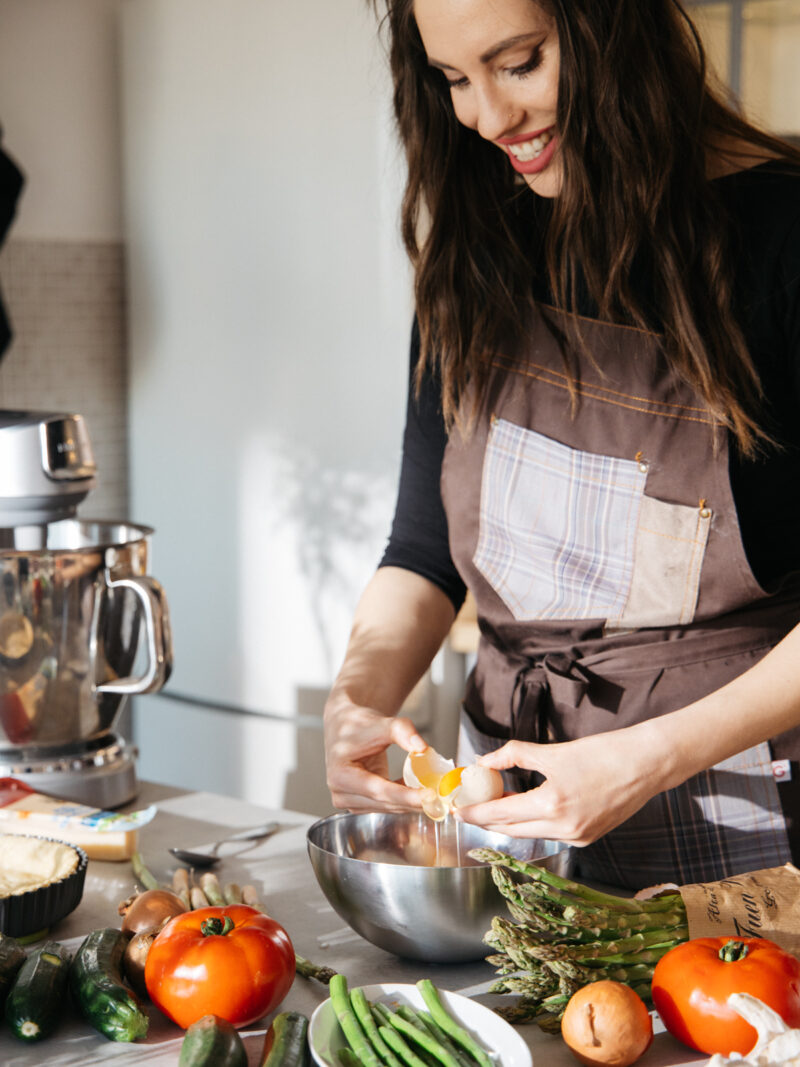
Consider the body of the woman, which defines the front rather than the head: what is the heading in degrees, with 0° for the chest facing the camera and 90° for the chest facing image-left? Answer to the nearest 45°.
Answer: approximately 45°

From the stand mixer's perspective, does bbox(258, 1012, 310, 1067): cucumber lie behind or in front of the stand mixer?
in front

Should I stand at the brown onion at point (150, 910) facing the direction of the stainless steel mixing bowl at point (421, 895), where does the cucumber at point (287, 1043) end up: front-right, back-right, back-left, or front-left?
front-right

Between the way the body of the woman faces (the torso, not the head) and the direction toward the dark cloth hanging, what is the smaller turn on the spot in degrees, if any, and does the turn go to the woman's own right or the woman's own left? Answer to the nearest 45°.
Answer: approximately 90° to the woman's own right

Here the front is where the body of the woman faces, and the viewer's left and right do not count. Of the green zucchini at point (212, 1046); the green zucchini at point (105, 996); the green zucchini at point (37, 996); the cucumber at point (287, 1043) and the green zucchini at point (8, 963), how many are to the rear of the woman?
0

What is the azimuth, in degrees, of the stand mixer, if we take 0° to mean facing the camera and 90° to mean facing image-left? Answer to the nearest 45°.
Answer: approximately 315°

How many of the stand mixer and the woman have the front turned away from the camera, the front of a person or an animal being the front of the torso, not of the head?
0

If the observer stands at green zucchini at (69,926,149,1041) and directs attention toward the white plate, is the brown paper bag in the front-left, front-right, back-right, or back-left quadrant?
front-left

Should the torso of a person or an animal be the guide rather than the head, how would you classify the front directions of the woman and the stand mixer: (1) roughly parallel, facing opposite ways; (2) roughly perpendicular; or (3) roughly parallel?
roughly perpendicular

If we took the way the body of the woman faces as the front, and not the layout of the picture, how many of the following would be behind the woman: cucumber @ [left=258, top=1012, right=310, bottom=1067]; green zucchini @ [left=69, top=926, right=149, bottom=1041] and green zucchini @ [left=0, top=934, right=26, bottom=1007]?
0

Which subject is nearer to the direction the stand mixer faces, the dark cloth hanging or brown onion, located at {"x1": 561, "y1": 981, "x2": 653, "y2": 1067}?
the brown onion

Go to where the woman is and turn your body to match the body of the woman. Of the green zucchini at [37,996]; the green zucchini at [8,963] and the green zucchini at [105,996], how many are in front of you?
3

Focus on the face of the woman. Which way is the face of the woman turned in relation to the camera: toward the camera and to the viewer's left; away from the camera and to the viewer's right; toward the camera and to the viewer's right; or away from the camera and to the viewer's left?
toward the camera and to the viewer's left
